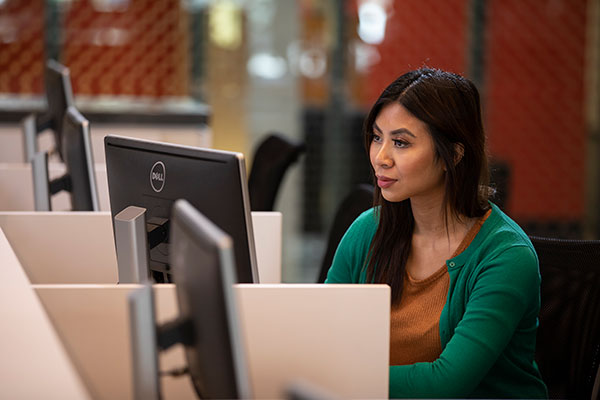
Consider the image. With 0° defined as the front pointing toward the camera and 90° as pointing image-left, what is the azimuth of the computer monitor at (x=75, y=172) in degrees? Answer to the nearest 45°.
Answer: approximately 270°

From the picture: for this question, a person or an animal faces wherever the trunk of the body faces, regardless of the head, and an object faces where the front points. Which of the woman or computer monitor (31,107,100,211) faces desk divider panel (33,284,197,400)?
the woman

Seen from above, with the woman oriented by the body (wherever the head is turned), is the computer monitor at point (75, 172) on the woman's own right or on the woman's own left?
on the woman's own right

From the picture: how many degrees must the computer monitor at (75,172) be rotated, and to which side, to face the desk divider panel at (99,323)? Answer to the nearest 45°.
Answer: approximately 90° to its right

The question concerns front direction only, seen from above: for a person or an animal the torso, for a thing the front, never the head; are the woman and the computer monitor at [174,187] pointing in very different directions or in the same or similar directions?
very different directions

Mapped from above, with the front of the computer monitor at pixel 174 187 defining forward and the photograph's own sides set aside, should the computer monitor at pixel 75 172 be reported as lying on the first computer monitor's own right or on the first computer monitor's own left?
on the first computer monitor's own left

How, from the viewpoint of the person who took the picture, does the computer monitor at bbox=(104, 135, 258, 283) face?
facing away from the viewer and to the right of the viewer

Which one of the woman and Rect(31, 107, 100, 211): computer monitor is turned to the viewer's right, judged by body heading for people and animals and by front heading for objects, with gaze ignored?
the computer monitor

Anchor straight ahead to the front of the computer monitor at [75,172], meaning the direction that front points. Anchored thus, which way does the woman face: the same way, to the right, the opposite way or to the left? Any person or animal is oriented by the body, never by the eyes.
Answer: the opposite way

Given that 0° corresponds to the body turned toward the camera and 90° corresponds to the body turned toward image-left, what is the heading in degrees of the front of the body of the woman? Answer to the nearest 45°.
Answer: approximately 45°

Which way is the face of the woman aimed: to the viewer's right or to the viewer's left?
to the viewer's left

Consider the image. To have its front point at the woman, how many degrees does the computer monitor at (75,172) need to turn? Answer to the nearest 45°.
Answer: approximately 45° to its right

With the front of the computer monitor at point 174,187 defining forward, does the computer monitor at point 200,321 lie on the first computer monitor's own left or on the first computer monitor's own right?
on the first computer monitor's own right
